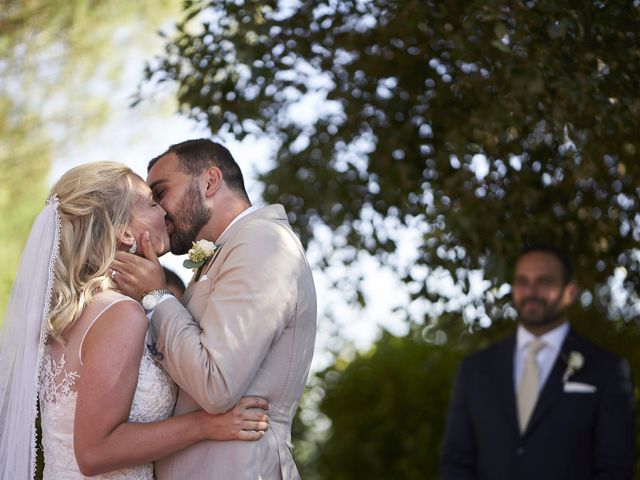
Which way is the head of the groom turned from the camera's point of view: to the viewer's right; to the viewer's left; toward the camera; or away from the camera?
to the viewer's left

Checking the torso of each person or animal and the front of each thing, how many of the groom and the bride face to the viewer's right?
1

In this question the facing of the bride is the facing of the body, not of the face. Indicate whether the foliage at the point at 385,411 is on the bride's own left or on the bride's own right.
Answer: on the bride's own left

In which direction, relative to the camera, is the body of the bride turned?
to the viewer's right

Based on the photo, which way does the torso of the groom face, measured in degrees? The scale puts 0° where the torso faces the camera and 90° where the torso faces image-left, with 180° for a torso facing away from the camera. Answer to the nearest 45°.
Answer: approximately 90°

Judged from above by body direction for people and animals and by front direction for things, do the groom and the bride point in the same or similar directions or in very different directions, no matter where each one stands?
very different directions
